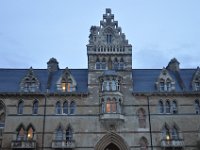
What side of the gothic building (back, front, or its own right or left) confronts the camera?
front
